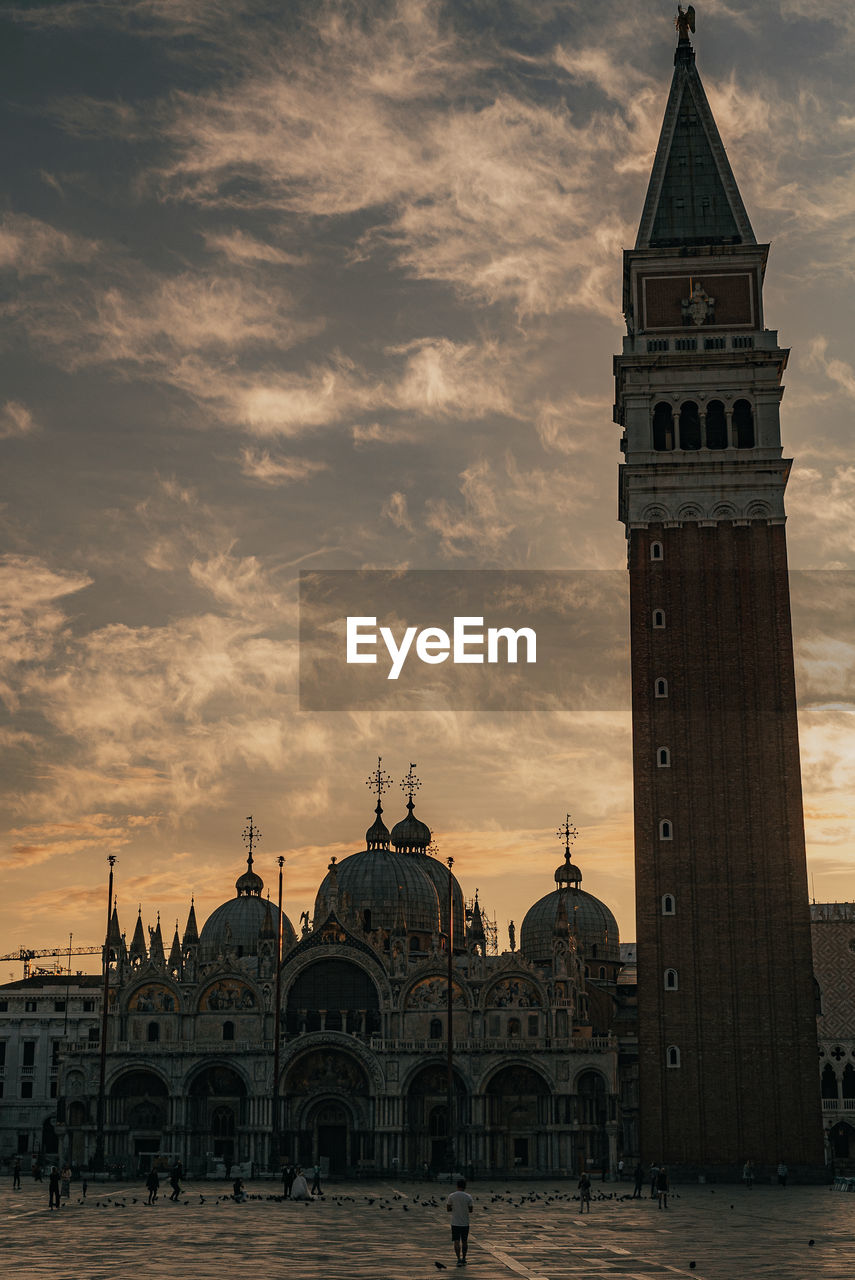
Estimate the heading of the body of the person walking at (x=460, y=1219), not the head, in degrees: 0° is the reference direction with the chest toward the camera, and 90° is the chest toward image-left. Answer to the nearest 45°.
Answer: approximately 180°
